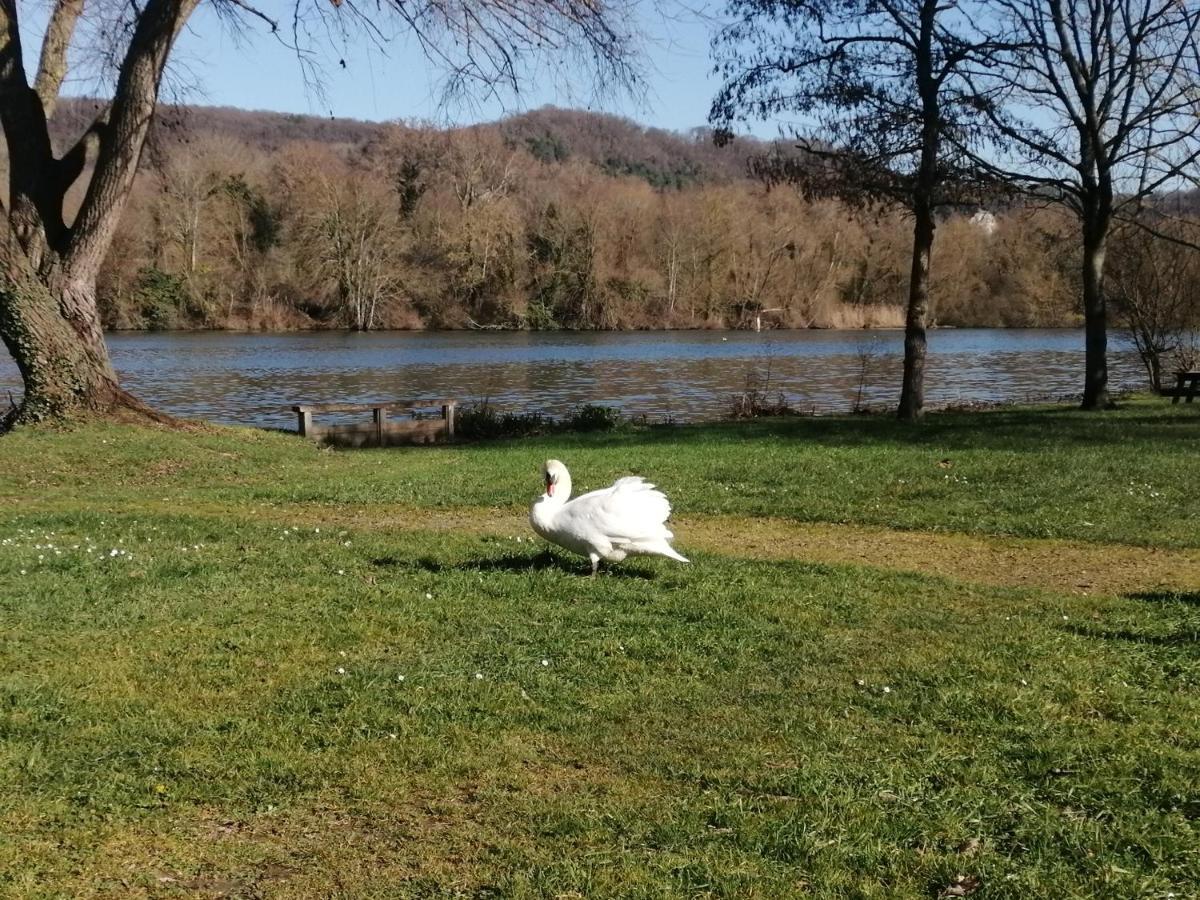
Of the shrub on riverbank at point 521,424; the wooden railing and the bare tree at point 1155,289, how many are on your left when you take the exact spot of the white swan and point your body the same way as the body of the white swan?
0

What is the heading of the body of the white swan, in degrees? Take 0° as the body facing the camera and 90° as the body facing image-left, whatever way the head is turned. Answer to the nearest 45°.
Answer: approximately 90°

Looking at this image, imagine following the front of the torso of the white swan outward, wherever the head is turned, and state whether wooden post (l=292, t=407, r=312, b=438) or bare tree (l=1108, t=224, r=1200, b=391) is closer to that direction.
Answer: the wooden post

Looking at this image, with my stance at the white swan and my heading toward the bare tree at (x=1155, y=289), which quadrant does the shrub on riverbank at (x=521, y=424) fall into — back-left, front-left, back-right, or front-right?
front-left

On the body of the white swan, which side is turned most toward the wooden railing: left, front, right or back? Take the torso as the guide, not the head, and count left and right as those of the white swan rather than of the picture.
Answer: right

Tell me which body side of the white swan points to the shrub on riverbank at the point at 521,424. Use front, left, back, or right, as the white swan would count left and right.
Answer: right

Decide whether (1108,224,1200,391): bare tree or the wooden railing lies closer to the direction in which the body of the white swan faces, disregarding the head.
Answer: the wooden railing

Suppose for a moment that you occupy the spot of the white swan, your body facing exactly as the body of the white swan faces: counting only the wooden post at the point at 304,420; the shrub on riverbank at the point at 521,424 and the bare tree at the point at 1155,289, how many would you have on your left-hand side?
0

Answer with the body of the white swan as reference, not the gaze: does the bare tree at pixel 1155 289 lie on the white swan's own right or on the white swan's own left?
on the white swan's own right
